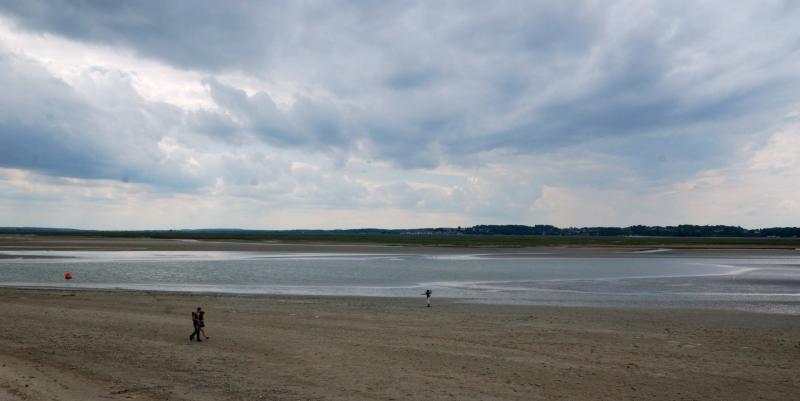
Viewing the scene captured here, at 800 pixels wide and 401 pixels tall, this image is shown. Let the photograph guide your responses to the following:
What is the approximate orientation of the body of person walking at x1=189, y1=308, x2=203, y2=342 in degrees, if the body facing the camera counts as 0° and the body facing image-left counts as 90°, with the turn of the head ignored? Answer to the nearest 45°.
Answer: approximately 270°

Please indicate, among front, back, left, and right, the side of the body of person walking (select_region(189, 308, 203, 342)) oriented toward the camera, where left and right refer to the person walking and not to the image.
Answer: right
